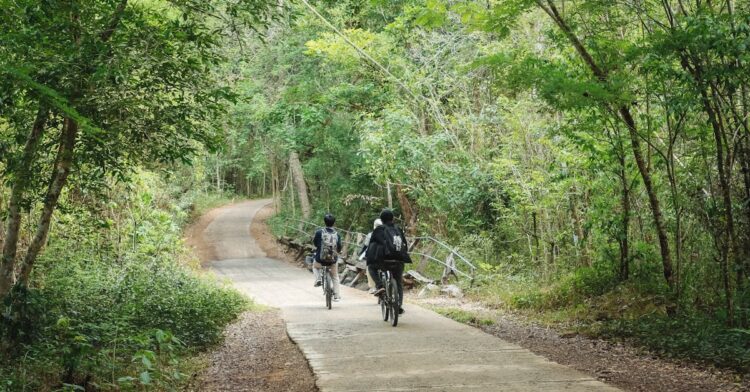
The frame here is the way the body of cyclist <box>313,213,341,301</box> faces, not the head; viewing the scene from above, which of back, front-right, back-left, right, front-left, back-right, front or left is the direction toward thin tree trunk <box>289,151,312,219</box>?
front

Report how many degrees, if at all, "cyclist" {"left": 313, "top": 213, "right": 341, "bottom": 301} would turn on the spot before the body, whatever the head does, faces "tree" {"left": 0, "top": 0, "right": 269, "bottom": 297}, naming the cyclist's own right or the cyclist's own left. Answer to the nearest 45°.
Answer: approximately 135° to the cyclist's own left

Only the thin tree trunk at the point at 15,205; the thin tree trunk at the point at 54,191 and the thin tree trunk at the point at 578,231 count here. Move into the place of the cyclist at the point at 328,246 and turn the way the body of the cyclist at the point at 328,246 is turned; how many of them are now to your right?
1

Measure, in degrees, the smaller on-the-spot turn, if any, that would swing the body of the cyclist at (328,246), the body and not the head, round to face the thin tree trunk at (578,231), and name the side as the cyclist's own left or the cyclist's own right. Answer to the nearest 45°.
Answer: approximately 90° to the cyclist's own right

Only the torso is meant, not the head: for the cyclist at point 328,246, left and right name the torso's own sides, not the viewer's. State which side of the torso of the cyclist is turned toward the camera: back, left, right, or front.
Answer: back

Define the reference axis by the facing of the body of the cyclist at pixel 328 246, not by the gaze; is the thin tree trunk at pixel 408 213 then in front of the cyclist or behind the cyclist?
in front

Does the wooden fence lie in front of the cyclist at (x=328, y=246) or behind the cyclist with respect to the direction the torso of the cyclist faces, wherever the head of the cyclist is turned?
in front

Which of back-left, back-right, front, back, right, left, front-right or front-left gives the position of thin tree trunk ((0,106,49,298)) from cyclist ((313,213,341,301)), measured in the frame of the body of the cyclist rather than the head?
back-left

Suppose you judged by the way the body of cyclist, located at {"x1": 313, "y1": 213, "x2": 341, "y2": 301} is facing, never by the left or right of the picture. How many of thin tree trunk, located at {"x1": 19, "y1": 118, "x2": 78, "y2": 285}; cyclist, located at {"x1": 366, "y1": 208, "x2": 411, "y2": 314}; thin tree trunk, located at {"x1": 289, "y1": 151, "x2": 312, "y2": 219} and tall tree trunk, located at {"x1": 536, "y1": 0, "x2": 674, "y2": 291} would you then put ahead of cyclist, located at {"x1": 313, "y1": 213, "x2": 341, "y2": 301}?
1

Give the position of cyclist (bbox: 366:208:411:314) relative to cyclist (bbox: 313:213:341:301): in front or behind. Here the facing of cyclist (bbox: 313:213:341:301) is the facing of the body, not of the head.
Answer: behind

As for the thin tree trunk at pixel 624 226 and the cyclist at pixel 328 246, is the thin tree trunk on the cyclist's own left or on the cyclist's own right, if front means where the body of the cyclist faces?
on the cyclist's own right

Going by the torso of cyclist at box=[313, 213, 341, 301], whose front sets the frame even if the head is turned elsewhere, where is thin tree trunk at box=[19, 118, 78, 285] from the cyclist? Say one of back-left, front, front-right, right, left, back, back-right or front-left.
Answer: back-left
